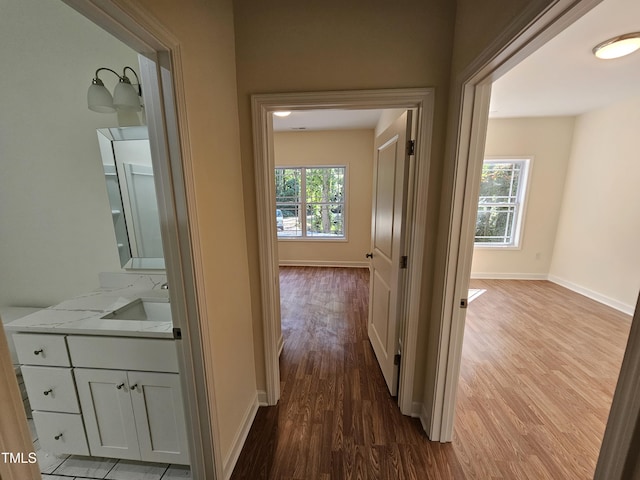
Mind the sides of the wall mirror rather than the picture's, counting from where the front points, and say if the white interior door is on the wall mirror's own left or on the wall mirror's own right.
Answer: on the wall mirror's own left

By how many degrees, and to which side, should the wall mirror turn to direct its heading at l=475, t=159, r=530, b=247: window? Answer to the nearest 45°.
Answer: approximately 90° to its left

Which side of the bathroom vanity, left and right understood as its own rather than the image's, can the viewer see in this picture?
front

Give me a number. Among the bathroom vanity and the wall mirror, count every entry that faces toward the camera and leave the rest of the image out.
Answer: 2

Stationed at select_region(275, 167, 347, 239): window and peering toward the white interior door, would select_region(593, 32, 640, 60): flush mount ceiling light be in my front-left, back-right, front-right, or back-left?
front-left

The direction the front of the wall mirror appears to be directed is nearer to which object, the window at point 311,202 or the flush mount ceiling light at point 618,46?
the flush mount ceiling light

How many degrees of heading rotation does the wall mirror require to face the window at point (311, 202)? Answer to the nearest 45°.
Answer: approximately 135° to its left

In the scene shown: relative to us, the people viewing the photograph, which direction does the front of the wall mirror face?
facing the viewer

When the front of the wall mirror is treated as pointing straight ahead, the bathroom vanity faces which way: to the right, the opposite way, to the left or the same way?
the same way

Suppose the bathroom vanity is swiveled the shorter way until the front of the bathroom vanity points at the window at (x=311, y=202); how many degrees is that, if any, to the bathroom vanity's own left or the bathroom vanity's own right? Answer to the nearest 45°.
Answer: approximately 135° to the bathroom vanity's own left
